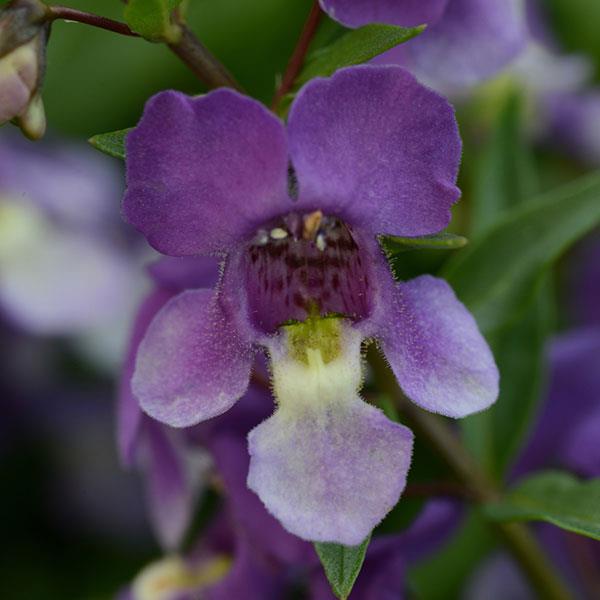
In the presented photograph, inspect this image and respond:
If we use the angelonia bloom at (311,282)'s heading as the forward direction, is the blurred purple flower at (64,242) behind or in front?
behind

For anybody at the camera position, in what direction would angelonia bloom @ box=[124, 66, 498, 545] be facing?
facing the viewer
